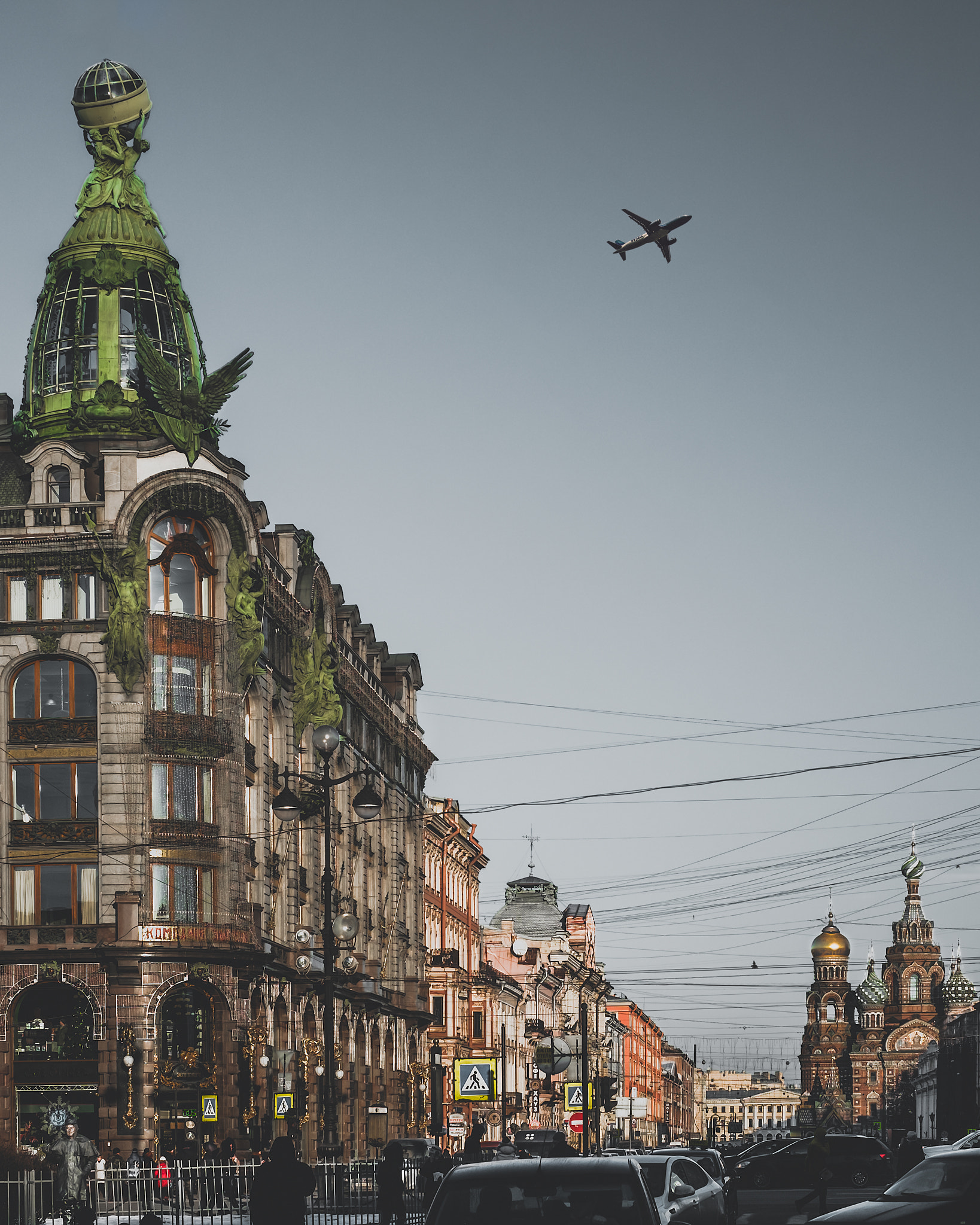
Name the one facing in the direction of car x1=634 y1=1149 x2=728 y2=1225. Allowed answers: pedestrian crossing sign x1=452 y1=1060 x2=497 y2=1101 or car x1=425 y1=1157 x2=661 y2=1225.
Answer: the pedestrian crossing sign

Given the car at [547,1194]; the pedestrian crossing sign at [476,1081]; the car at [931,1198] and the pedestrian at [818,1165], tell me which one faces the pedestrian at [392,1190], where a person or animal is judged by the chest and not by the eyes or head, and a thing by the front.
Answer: the pedestrian crossing sign

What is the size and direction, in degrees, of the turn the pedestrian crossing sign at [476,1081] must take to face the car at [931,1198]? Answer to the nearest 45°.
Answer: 0° — it already faces it

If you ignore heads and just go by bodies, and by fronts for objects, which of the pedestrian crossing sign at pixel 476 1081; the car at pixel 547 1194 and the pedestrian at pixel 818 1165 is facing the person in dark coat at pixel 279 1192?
the pedestrian crossing sign

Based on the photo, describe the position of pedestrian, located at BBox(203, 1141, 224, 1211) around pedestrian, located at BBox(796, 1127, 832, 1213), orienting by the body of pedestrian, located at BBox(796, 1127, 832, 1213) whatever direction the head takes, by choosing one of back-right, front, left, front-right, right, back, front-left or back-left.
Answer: back-right

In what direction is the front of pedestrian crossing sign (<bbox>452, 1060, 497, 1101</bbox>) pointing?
toward the camera
